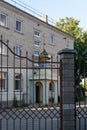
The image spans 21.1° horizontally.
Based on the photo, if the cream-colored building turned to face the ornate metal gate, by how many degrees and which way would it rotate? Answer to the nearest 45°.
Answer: approximately 45° to its right

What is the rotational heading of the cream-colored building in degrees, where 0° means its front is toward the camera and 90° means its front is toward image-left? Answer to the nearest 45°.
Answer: approximately 315°
